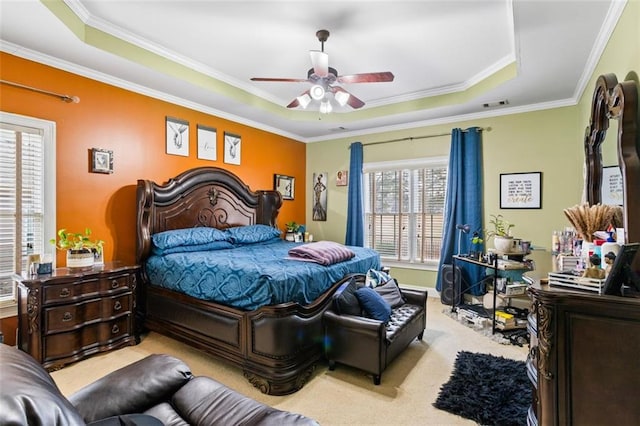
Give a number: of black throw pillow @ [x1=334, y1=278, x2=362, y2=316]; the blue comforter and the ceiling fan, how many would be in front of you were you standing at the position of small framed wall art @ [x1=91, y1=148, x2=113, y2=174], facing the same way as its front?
3

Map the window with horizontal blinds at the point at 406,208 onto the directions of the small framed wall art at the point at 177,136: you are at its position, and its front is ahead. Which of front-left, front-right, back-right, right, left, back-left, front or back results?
front-left

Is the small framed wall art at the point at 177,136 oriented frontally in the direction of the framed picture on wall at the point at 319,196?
no

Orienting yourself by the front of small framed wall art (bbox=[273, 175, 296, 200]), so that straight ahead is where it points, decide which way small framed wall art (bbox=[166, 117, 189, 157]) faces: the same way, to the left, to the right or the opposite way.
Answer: the same way

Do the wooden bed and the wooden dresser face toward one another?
yes

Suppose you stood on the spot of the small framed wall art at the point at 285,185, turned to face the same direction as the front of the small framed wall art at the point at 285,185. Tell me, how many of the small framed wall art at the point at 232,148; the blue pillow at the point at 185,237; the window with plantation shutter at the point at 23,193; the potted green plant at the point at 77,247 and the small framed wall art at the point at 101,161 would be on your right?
5

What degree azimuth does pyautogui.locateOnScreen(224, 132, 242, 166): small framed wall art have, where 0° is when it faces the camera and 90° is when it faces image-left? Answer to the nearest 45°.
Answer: approximately 315°

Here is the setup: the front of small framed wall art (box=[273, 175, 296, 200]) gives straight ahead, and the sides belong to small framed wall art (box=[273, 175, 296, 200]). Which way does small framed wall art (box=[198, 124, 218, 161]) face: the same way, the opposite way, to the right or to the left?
the same way

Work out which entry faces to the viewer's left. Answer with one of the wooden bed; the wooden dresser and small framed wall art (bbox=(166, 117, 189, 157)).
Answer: the wooden dresser

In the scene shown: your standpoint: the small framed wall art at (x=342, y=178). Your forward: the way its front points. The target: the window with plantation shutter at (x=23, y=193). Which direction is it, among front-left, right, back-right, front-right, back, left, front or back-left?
front

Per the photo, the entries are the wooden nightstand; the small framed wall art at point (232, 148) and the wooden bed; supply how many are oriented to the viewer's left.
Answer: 0

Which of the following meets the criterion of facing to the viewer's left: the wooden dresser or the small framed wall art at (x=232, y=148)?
the wooden dresser

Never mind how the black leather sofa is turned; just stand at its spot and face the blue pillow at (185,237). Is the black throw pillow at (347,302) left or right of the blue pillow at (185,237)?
right

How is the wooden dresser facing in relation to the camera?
to the viewer's left

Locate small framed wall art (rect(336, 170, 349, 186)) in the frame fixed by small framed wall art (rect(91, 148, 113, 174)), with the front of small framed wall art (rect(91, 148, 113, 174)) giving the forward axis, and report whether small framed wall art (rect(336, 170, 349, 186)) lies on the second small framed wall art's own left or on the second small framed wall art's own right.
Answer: on the second small framed wall art's own left

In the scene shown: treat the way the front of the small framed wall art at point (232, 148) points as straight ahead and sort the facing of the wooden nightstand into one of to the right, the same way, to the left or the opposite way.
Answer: the same way

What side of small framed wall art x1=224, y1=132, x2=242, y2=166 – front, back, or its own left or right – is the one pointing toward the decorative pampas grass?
front

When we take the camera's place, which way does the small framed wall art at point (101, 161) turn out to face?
facing the viewer and to the right of the viewer

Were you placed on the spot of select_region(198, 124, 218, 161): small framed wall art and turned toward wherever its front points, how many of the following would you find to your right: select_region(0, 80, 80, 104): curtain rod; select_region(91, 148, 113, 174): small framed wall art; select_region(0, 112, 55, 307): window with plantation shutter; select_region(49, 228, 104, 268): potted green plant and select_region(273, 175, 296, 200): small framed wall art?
4

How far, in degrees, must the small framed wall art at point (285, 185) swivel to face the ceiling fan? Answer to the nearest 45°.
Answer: approximately 45° to its right

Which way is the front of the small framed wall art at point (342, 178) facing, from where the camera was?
facing the viewer and to the left of the viewer
